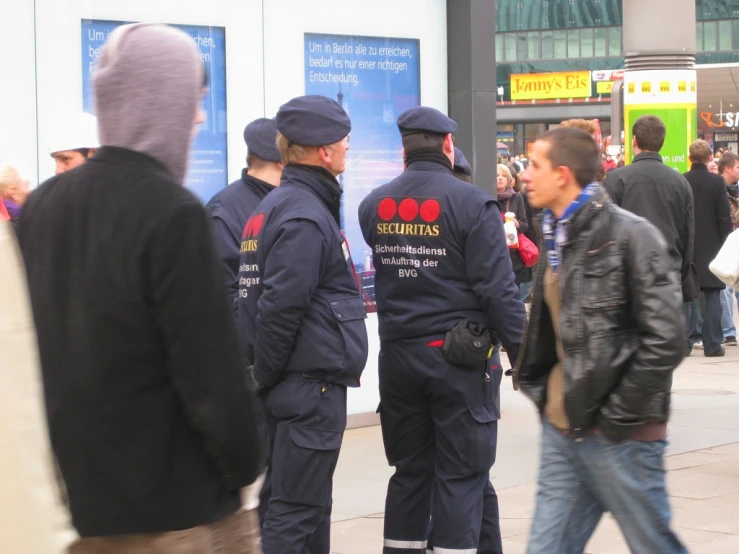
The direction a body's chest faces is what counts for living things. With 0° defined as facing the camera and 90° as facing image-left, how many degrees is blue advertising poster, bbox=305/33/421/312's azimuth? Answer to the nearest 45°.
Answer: approximately 0°

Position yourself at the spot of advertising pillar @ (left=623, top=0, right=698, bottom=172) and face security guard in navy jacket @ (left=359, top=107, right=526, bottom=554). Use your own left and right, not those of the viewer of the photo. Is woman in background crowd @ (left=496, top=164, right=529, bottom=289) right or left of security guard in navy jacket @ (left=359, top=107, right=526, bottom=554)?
right

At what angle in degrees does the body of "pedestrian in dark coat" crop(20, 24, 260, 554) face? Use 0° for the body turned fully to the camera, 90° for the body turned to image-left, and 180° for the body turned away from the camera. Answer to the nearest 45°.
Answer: approximately 225°

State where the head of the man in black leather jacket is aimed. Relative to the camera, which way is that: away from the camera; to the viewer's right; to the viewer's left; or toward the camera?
to the viewer's left

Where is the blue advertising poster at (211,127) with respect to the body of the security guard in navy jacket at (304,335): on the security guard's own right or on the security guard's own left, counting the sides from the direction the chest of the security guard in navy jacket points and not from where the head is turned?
on the security guard's own left

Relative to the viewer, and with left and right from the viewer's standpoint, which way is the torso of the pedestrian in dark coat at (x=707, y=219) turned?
facing away from the viewer

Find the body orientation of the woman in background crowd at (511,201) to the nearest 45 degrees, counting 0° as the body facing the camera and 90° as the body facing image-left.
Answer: approximately 45°

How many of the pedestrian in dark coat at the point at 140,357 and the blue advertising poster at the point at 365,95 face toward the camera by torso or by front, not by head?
1

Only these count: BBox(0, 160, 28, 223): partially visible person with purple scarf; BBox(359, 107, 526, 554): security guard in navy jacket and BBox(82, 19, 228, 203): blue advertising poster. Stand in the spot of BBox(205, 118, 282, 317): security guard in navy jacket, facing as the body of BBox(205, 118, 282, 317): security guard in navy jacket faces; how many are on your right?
1

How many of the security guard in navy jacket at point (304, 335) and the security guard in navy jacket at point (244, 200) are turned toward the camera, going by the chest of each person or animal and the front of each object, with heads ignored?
0
